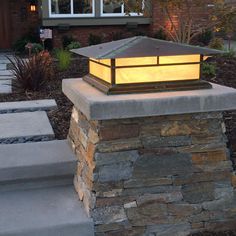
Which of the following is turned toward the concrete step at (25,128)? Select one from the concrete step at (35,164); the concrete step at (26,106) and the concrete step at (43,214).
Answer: the concrete step at (26,106)

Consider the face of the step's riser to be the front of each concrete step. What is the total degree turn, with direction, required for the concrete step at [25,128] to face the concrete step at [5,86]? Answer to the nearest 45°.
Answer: approximately 180°

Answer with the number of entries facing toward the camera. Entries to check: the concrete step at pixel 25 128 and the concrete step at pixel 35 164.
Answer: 2

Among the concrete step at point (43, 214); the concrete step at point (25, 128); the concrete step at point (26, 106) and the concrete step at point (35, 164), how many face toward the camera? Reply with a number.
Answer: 4

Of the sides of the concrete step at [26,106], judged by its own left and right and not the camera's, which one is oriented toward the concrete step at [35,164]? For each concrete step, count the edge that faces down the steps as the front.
front

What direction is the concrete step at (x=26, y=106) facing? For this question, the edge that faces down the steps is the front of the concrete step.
toward the camera

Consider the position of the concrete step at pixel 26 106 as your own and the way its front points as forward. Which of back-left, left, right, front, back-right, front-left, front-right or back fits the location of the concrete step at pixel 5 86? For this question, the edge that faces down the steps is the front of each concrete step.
back

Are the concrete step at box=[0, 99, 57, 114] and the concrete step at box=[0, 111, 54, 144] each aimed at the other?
no

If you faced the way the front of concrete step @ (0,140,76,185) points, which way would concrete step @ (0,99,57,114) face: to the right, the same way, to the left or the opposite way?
the same way

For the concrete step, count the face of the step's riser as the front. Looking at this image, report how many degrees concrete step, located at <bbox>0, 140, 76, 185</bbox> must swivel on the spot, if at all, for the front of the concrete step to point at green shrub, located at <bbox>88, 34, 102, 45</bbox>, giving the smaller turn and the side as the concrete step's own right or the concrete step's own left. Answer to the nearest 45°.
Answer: approximately 180°

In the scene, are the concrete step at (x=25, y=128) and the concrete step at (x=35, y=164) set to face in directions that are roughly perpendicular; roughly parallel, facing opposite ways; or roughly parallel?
roughly parallel

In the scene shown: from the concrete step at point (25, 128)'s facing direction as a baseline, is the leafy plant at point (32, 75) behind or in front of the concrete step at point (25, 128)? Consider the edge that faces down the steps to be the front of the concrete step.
behind

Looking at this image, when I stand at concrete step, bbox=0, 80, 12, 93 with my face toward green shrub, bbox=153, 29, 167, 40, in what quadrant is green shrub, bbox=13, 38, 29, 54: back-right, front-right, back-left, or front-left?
front-left

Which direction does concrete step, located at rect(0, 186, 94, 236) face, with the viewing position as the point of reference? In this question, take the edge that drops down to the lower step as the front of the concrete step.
facing the viewer

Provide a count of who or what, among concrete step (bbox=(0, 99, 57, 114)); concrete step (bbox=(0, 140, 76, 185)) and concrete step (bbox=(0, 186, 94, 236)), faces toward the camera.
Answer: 3

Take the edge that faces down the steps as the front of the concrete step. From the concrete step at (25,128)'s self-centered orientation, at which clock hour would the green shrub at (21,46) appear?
The green shrub is roughly at 6 o'clock from the concrete step.

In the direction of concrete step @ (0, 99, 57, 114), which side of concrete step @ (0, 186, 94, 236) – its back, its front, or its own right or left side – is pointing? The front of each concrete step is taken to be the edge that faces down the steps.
back

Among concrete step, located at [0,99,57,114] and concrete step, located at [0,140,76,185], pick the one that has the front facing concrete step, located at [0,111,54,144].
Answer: concrete step, located at [0,99,57,114]
